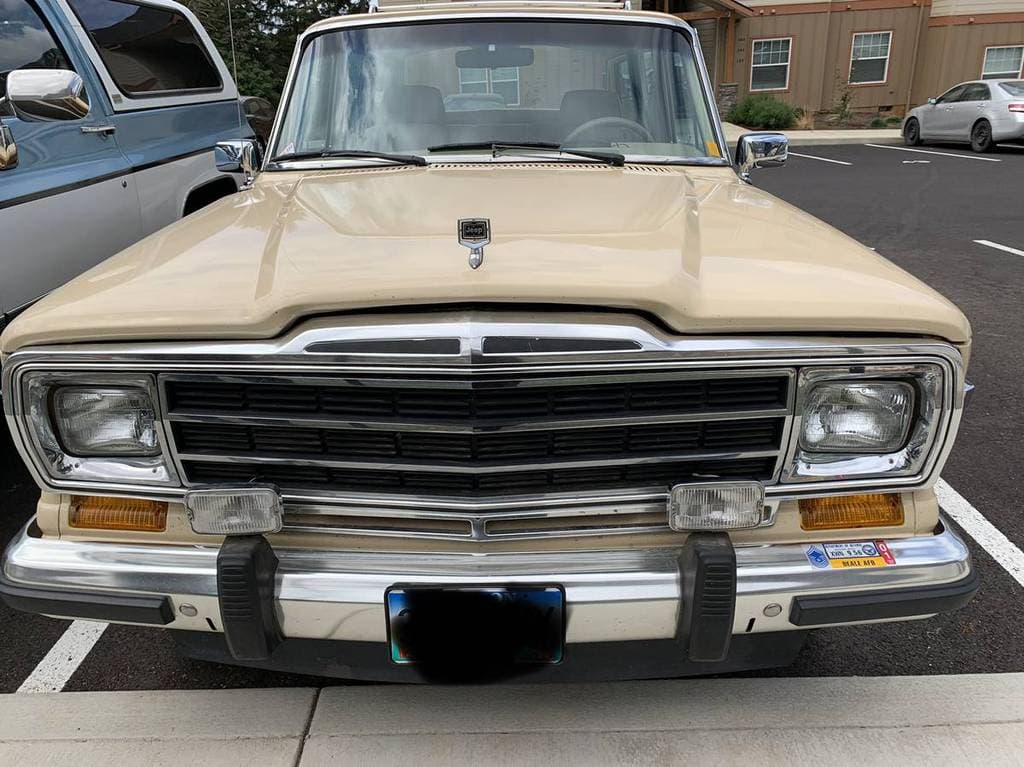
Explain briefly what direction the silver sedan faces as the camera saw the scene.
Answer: facing away from the viewer and to the left of the viewer

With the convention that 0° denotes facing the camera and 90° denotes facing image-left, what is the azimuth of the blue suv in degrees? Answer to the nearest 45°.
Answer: approximately 45°

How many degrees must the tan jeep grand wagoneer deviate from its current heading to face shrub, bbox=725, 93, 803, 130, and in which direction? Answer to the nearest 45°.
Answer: approximately 180°

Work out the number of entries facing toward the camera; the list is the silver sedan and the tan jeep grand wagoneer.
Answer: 1

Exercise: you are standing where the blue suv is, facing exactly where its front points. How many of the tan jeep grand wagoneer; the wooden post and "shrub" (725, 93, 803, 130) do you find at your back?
2

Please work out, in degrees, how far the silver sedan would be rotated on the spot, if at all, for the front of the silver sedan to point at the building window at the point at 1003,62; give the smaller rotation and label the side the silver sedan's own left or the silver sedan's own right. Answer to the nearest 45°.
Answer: approximately 45° to the silver sedan's own right

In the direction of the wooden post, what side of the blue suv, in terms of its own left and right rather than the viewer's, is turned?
back
